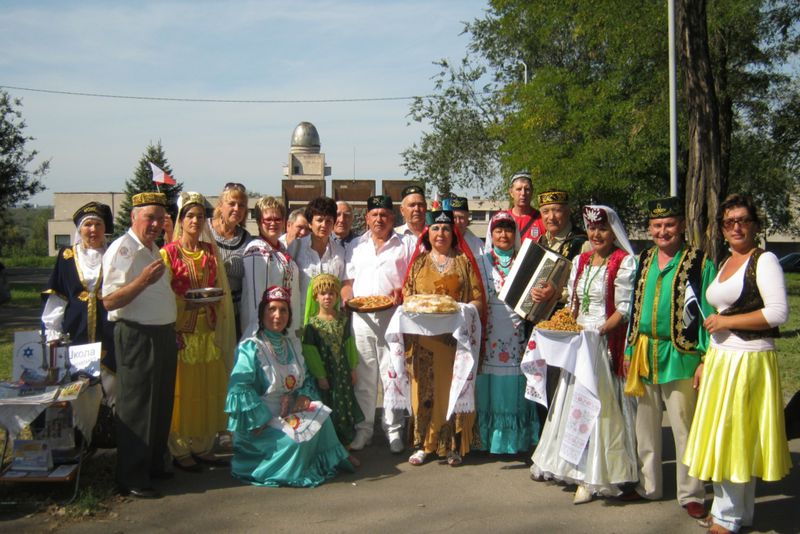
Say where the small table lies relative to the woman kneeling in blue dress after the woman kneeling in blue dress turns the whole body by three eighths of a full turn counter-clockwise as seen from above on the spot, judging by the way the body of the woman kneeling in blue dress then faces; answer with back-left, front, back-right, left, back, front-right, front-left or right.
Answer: left

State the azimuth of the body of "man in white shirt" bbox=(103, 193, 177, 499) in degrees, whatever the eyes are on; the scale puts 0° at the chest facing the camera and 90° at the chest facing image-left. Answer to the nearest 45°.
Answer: approximately 315°

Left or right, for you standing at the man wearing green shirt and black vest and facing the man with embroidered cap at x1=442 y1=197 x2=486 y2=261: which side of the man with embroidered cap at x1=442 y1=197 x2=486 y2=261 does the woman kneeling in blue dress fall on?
left

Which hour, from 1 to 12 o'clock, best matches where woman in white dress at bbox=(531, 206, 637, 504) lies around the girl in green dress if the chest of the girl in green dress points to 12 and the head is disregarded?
The woman in white dress is roughly at 10 o'clock from the girl in green dress.

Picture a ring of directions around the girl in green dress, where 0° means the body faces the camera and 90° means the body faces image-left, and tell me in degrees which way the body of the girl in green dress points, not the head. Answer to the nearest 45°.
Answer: approximately 0°

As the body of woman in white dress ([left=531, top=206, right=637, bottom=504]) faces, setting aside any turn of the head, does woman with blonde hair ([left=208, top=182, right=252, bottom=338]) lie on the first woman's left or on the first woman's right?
on the first woman's right

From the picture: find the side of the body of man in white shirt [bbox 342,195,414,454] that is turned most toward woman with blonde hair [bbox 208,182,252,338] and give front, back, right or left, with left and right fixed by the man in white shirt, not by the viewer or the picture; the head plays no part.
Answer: right

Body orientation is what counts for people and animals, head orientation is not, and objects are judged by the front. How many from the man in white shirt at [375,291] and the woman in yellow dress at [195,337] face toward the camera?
2
